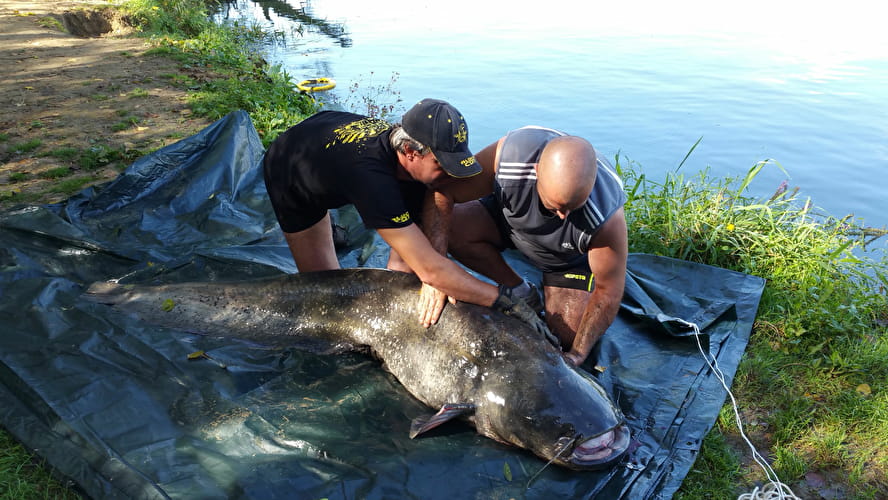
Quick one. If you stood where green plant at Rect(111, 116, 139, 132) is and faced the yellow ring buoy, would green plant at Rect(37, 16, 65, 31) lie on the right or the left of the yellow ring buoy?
left

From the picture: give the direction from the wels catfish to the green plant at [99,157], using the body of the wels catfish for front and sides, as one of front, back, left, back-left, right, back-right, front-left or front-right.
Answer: back

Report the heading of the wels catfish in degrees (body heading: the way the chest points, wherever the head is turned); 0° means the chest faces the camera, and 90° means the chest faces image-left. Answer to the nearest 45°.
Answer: approximately 315°

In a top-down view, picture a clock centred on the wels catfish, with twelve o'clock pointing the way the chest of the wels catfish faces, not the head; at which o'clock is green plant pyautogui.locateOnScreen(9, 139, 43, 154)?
The green plant is roughly at 6 o'clock from the wels catfish.

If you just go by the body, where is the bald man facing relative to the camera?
toward the camera

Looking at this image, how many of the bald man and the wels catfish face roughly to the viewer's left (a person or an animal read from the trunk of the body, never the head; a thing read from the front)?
0

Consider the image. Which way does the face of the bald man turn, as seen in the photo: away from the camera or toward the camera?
toward the camera

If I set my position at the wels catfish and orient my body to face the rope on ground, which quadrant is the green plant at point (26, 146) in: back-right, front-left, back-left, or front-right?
back-left

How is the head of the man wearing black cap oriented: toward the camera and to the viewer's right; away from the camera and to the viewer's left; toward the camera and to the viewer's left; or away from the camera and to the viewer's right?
toward the camera and to the viewer's right

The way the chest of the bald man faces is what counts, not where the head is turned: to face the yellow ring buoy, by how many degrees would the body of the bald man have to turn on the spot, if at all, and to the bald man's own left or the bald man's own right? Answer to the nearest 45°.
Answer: approximately 135° to the bald man's own right

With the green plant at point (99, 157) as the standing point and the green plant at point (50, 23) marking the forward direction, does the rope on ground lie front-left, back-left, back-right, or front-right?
back-right

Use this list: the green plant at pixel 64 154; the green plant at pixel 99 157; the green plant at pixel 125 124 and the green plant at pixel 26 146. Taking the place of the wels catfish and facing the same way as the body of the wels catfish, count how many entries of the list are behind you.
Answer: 4

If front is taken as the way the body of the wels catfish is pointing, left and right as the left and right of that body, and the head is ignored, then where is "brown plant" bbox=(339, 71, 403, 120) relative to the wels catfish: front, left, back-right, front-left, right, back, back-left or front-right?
back-left
